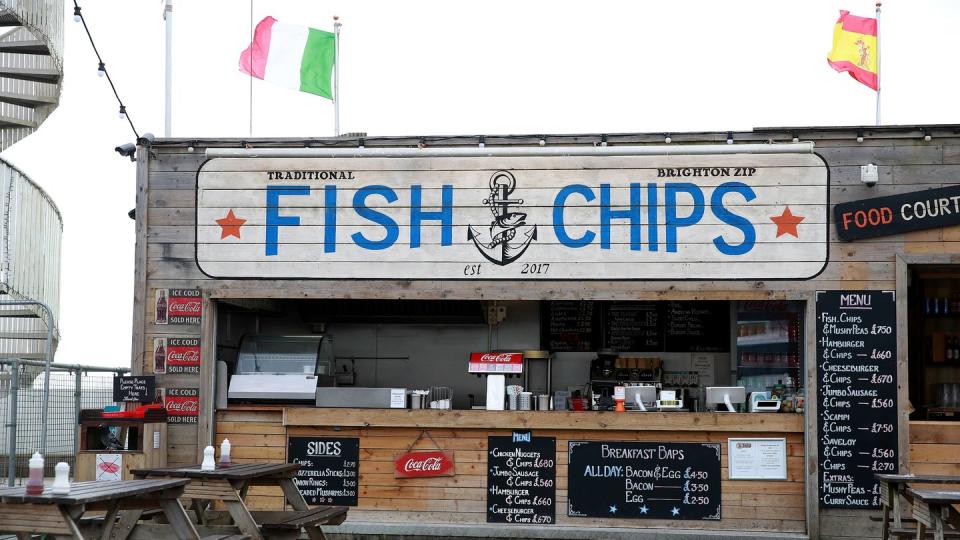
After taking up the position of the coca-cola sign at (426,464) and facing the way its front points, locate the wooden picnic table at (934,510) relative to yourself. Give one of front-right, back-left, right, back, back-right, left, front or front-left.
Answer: front-left

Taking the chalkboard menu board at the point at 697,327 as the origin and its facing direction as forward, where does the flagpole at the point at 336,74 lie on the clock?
The flagpole is roughly at 2 o'clock from the chalkboard menu board.

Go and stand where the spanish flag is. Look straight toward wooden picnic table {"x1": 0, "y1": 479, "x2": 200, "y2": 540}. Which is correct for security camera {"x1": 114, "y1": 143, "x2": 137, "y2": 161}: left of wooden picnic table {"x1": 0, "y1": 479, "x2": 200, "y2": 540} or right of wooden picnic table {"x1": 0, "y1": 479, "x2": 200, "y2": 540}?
right

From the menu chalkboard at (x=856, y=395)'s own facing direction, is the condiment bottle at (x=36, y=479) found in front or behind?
in front

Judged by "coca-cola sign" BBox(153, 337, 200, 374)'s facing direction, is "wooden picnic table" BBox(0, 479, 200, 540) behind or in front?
in front

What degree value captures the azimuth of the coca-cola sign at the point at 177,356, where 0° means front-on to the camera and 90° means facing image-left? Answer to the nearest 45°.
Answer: approximately 0°

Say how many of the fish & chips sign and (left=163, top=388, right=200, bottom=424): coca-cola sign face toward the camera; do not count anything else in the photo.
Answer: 2

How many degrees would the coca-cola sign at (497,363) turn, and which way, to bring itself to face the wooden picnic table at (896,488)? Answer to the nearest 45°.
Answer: approximately 45° to its left

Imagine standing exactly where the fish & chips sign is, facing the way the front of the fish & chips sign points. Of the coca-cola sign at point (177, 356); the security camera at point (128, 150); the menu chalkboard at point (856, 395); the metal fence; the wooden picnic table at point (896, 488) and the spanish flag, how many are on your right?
3
